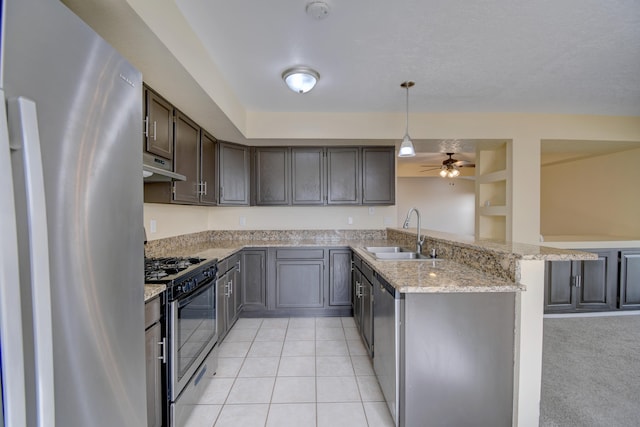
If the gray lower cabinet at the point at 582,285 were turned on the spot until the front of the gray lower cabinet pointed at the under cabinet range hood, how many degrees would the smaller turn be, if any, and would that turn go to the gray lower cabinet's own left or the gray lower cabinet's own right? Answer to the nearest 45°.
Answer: approximately 45° to the gray lower cabinet's own right

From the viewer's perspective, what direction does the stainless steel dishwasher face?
to the viewer's left

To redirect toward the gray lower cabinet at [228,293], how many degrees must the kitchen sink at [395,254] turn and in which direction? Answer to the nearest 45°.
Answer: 0° — it already faces it

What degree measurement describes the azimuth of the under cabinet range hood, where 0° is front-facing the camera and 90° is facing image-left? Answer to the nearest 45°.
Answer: approximately 315°

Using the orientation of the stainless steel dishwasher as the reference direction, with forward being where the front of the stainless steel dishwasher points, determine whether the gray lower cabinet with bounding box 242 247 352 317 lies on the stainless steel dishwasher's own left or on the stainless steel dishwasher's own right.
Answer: on the stainless steel dishwasher's own right

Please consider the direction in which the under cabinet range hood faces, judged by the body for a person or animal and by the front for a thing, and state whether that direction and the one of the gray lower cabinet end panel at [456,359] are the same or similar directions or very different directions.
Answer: very different directions

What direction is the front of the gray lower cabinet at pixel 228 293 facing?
to the viewer's right

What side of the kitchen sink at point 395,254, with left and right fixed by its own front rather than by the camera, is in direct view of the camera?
left

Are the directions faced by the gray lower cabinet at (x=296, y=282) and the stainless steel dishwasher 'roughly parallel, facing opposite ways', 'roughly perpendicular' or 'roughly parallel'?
roughly perpendicular

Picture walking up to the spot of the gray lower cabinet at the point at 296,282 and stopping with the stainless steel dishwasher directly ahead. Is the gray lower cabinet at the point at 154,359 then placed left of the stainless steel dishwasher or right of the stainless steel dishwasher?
right
